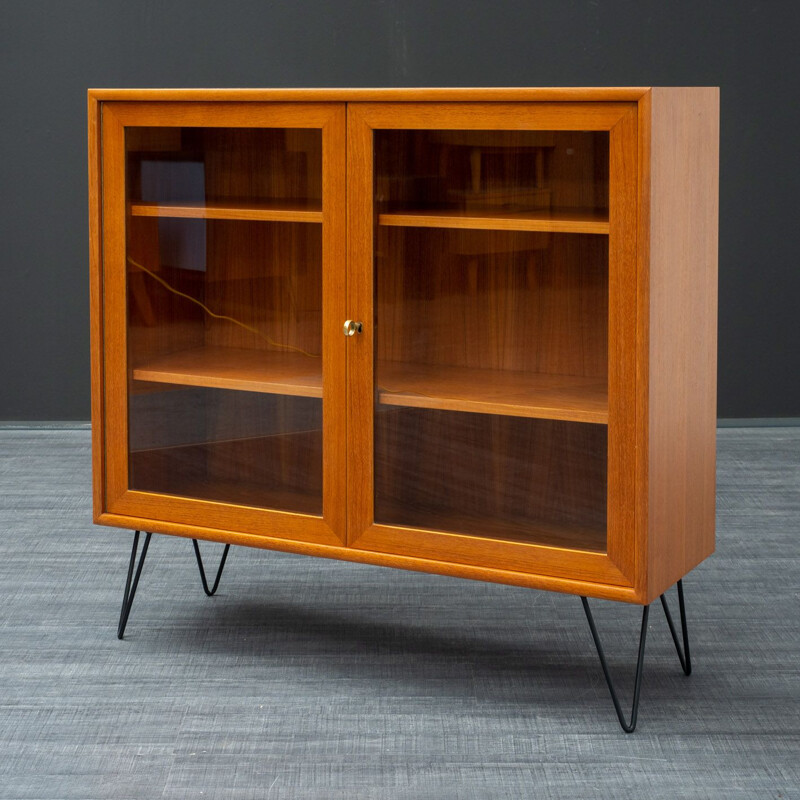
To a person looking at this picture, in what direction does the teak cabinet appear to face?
facing the viewer and to the left of the viewer
